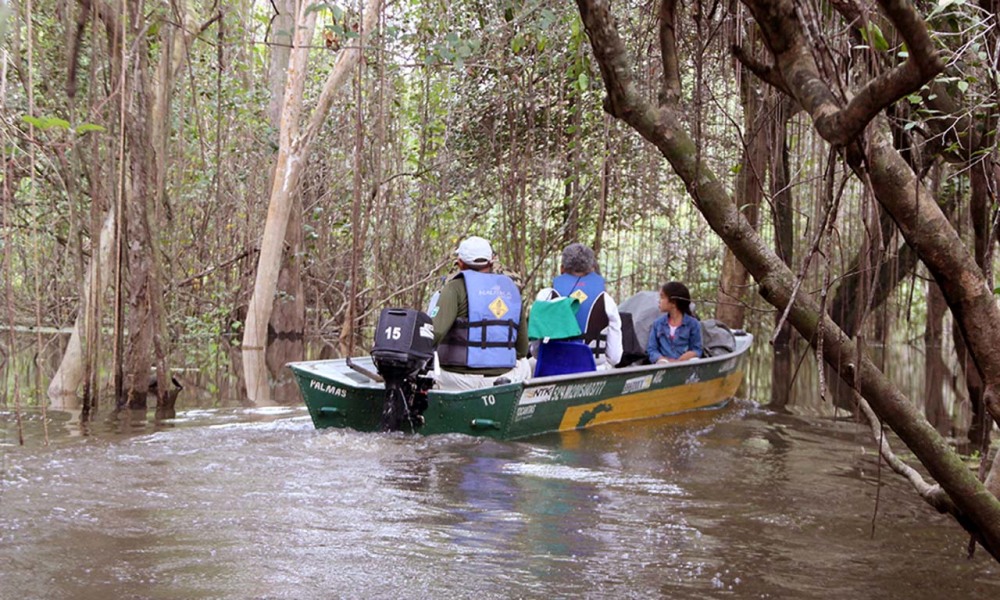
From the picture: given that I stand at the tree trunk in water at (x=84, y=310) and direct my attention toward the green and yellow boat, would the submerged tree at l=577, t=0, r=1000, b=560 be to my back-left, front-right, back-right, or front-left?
front-right

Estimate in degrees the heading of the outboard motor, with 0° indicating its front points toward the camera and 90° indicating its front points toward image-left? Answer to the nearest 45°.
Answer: approximately 225°

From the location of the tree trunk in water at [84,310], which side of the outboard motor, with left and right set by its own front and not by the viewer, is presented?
left

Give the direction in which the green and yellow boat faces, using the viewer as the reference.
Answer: facing away from the viewer and to the right of the viewer

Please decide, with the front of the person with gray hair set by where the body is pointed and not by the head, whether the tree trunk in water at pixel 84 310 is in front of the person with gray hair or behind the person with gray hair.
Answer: behind

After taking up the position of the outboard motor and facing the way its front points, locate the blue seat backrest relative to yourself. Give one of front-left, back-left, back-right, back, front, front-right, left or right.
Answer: front

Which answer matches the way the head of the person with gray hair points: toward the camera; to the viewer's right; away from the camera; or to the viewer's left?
away from the camera

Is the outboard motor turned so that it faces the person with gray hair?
yes

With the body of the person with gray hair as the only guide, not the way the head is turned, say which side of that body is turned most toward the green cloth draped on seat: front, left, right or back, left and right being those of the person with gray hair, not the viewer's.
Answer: back

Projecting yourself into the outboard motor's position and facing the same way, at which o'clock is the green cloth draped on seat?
The green cloth draped on seat is roughly at 12 o'clock from the outboard motor.

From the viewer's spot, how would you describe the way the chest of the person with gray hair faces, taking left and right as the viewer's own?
facing away from the viewer and to the right of the viewer

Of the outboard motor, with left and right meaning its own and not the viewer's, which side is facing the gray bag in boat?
front
